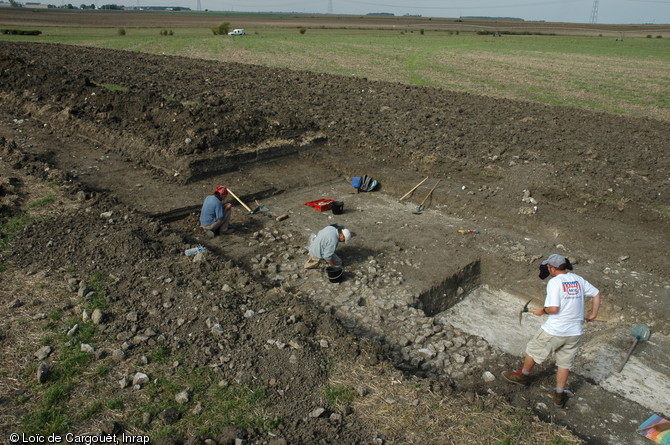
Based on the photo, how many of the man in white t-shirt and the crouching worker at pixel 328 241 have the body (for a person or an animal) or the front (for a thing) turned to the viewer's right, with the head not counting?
1

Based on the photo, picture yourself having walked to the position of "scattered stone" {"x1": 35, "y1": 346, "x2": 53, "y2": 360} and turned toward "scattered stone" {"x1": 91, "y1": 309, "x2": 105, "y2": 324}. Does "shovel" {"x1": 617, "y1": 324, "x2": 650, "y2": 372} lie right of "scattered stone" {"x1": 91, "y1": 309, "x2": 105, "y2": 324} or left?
right

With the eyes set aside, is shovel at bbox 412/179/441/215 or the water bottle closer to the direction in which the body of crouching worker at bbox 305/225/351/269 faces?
the shovel

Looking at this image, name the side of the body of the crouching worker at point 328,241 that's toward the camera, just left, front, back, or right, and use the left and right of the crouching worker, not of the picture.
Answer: right

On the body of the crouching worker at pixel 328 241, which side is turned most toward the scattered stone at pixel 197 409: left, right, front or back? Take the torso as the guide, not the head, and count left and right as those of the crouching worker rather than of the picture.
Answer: right

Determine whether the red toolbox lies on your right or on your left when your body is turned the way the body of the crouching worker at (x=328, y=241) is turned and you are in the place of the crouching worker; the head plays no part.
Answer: on your left

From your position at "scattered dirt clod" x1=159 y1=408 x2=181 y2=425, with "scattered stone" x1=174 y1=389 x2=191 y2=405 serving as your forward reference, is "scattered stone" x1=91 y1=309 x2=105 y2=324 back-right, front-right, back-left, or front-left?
front-left

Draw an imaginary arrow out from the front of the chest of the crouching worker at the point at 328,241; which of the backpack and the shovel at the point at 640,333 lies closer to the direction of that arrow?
the shovel

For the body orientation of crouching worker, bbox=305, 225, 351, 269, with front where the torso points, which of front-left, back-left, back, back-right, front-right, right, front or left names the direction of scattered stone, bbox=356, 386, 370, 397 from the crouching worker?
right
